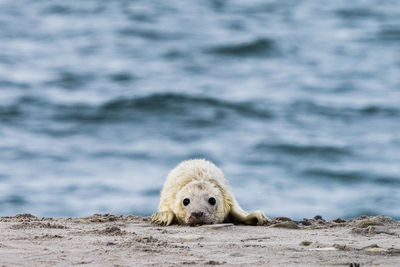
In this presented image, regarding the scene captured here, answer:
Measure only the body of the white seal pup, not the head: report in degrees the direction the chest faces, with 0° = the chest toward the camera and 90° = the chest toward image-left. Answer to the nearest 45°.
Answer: approximately 0°
